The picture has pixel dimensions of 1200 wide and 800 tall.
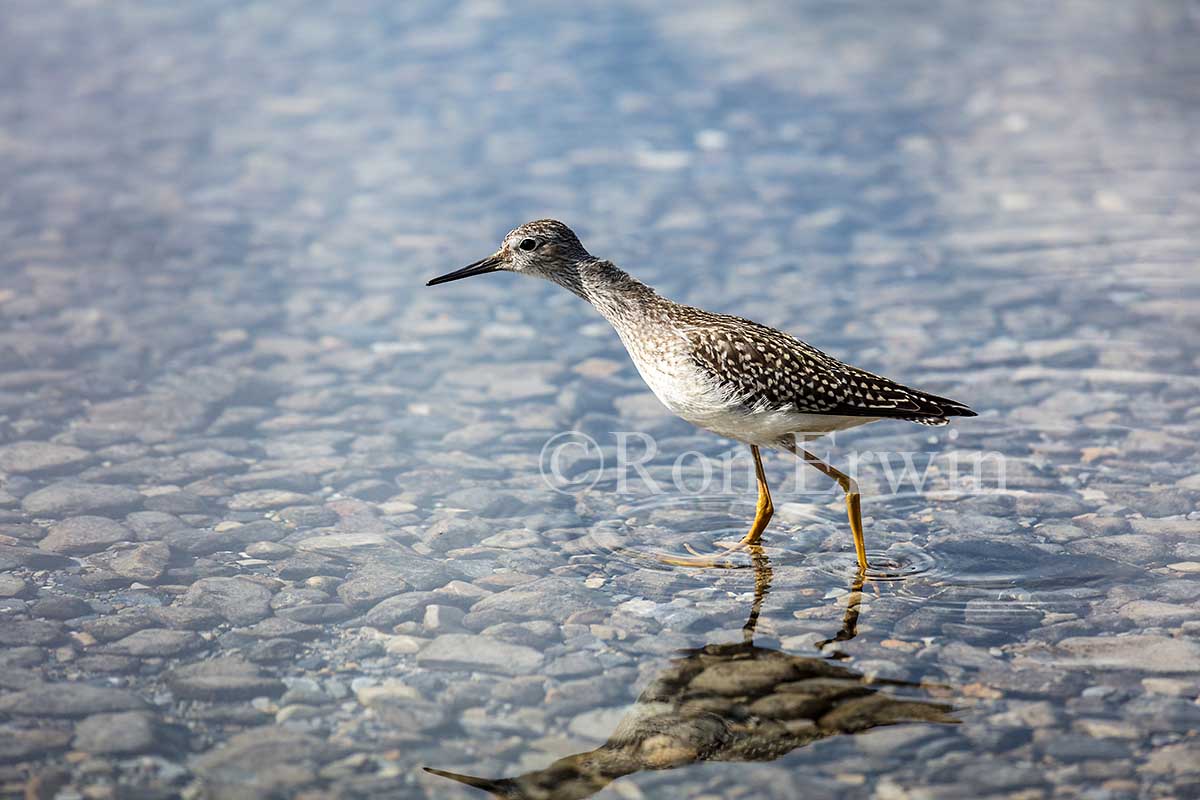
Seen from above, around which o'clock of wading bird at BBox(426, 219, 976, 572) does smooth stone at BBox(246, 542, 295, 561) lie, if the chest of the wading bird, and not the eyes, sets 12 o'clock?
The smooth stone is roughly at 12 o'clock from the wading bird.

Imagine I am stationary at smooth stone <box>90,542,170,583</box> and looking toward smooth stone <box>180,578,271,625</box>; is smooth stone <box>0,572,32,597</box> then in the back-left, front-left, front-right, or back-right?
back-right

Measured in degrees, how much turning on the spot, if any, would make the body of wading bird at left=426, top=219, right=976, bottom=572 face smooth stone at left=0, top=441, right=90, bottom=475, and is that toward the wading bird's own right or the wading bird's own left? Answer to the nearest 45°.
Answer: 0° — it already faces it

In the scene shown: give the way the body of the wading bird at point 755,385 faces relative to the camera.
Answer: to the viewer's left

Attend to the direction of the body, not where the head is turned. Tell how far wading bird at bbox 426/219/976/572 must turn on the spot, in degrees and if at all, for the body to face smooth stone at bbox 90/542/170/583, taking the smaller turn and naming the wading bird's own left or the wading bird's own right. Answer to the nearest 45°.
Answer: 0° — it already faces it

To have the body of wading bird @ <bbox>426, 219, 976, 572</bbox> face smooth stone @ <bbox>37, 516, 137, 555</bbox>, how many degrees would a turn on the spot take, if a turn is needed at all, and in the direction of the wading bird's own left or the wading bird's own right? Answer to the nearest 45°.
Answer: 0° — it already faces it

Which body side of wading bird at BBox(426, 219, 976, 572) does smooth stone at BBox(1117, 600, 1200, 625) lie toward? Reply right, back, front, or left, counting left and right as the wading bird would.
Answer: back
